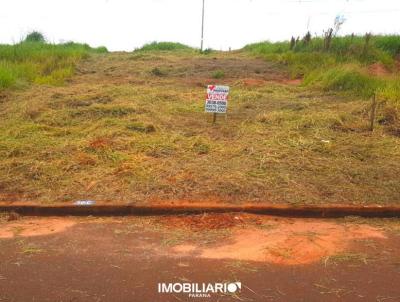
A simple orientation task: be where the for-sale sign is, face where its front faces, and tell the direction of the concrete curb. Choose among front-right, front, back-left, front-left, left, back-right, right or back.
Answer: front

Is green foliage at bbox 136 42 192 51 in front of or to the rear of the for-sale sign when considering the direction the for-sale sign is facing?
to the rear

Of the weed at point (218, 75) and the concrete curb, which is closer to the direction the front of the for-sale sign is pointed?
the concrete curb

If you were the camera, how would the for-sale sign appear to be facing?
facing the viewer

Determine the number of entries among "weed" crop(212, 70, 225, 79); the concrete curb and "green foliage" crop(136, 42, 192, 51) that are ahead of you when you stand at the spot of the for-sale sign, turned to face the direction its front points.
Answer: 1

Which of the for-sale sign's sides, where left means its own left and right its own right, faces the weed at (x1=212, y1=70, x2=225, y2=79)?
back
